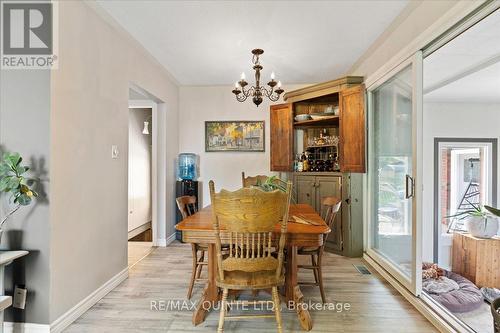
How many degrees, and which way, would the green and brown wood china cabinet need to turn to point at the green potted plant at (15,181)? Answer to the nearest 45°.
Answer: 0° — it already faces it

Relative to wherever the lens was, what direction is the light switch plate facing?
facing the viewer and to the right of the viewer

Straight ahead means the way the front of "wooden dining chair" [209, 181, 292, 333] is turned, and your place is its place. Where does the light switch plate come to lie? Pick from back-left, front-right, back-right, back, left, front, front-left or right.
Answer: front-left

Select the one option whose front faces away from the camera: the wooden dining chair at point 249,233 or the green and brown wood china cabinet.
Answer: the wooden dining chair

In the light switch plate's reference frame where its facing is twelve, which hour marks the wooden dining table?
The wooden dining table is roughly at 12 o'clock from the light switch plate.

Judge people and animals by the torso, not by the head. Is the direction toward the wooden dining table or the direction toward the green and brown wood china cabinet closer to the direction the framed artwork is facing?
the wooden dining table

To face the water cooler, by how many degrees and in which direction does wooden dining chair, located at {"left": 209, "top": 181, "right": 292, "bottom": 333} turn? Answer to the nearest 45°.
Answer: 0° — it already faces it

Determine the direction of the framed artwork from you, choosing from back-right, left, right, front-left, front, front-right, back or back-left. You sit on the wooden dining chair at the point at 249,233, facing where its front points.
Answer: front

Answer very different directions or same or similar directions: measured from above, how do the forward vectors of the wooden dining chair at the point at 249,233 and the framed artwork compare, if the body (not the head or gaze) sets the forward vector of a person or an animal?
very different directions

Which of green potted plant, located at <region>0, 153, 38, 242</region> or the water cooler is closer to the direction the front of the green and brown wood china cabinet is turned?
the green potted plant

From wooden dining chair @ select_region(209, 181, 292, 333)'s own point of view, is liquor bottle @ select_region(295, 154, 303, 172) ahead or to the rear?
ahead

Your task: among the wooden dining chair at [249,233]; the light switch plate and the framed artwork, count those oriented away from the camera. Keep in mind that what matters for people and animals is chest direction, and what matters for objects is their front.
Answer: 1

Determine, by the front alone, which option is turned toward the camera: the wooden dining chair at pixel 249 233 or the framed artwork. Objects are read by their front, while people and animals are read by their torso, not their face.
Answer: the framed artwork

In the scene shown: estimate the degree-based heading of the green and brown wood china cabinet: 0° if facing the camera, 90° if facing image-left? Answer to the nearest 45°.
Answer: approximately 45°

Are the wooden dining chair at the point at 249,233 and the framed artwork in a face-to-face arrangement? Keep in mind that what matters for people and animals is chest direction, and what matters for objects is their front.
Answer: yes

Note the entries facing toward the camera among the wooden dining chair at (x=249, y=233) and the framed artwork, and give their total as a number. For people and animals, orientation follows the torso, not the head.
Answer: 1

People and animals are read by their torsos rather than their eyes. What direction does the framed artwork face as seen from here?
toward the camera

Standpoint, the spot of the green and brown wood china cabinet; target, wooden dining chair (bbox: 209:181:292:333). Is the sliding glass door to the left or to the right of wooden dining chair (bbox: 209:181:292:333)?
left

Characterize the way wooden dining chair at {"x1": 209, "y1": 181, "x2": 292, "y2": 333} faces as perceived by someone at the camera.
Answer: facing away from the viewer

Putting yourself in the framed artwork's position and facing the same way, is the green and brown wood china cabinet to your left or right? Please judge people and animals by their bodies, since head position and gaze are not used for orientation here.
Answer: on your left
